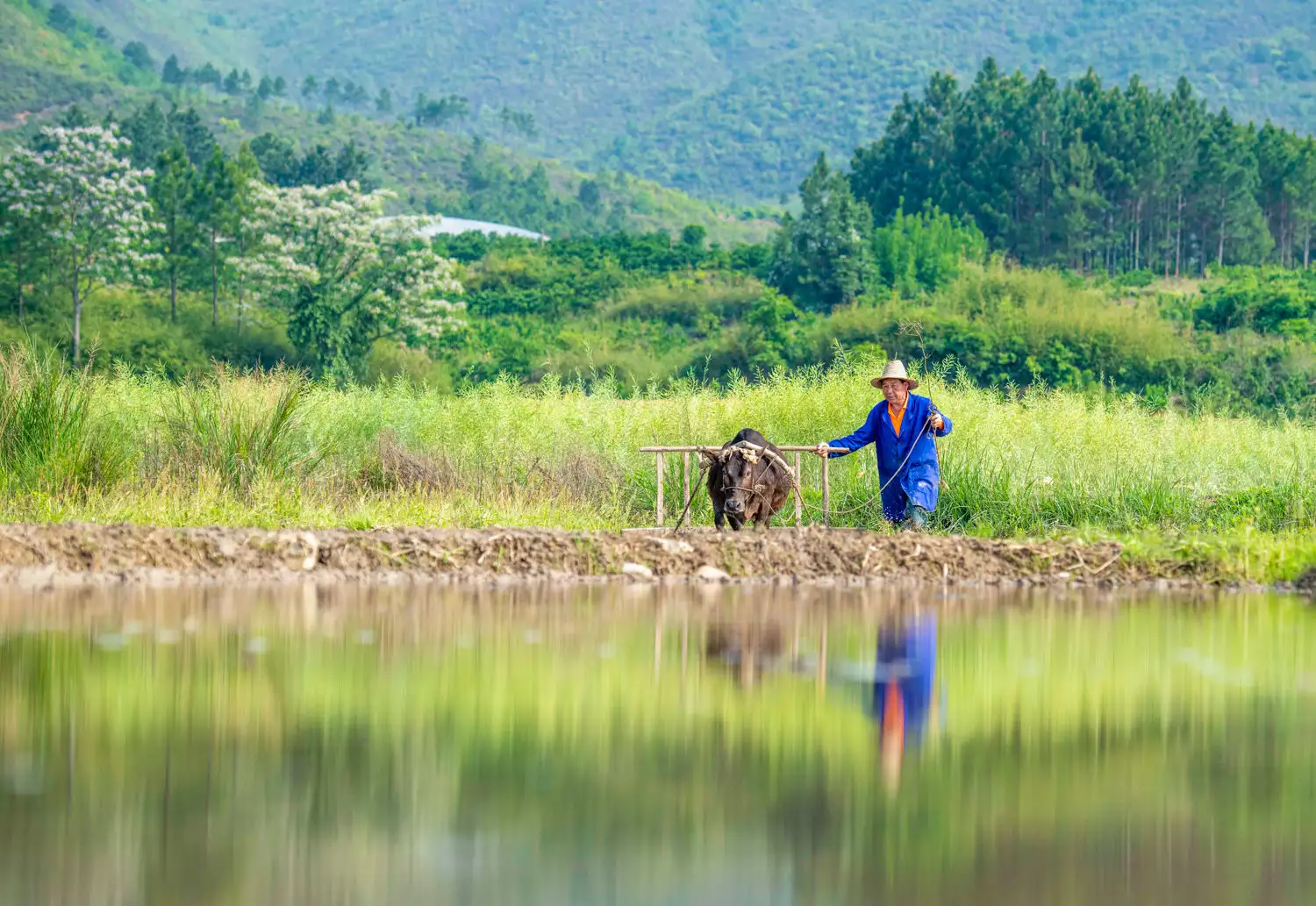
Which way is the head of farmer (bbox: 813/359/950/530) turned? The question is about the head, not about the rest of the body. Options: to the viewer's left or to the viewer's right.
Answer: to the viewer's left

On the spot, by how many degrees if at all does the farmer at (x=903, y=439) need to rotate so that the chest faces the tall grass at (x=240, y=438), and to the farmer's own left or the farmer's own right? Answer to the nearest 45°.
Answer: approximately 45° to the farmer's own right

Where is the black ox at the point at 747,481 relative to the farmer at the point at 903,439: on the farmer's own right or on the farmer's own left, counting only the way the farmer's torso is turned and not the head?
on the farmer's own right

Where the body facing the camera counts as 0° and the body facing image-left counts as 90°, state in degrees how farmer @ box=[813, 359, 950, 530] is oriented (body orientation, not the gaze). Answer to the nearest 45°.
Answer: approximately 45°

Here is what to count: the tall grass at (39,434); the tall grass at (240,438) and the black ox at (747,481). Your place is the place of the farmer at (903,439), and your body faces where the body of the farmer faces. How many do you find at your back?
0

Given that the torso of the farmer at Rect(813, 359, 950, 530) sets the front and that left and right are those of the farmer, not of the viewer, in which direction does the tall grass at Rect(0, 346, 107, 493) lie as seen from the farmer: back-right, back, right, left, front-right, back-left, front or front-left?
front-right
